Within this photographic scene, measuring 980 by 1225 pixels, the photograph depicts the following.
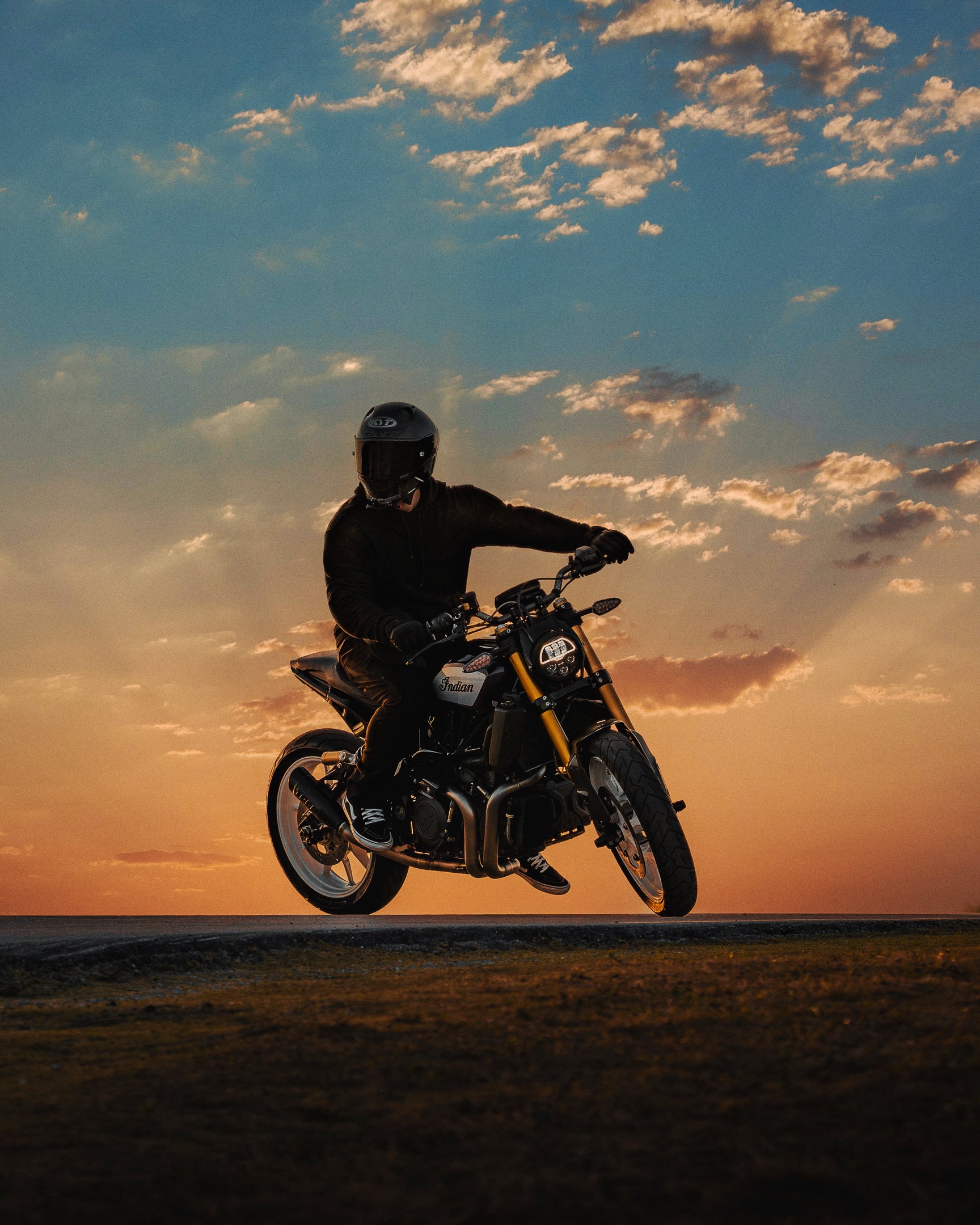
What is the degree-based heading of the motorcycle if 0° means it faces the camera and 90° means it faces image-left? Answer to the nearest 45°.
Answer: approximately 315°

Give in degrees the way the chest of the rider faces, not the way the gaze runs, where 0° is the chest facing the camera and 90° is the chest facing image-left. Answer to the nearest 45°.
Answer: approximately 315°
